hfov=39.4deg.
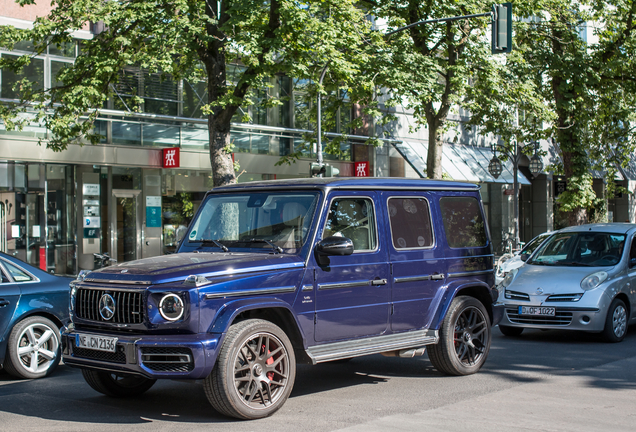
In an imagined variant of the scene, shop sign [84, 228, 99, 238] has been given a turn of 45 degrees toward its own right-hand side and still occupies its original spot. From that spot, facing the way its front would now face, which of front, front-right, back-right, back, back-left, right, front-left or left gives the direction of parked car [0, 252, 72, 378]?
front-left

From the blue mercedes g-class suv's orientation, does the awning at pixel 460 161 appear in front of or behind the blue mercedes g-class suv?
behind

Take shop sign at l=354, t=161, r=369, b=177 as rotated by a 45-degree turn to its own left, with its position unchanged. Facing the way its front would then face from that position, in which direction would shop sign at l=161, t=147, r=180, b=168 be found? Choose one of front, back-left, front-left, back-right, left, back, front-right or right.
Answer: right

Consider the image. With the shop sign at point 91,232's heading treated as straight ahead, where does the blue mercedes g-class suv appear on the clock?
The blue mercedes g-class suv is roughly at 12 o'clock from the shop sign.

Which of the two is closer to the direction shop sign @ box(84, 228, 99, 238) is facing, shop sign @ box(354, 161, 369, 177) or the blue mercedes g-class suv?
the blue mercedes g-class suv

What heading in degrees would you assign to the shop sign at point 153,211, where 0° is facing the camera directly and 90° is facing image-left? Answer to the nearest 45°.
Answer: approximately 0°

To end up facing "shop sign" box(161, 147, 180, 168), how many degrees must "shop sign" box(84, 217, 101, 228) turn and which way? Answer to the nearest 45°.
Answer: approximately 90° to its left

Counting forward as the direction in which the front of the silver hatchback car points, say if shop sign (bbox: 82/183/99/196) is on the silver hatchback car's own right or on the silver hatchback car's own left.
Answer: on the silver hatchback car's own right

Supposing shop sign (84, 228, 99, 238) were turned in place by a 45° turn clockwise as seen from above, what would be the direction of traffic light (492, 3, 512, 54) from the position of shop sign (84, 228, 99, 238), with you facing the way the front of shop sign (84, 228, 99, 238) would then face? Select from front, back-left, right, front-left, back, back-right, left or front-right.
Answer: left

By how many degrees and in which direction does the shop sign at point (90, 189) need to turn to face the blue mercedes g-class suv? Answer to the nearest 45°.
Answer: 0° — it already faces it

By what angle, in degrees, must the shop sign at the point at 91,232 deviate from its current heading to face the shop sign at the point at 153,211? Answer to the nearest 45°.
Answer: approximately 135° to its left

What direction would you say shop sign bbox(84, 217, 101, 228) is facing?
toward the camera

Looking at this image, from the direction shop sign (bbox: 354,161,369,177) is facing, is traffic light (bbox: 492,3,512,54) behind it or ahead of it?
ahead

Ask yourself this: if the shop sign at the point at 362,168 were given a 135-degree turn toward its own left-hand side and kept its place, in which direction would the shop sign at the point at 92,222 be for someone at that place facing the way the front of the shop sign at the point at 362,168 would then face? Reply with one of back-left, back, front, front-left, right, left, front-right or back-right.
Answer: back

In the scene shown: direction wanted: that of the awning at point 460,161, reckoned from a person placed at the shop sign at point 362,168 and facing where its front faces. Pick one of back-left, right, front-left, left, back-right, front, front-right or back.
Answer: back-left
